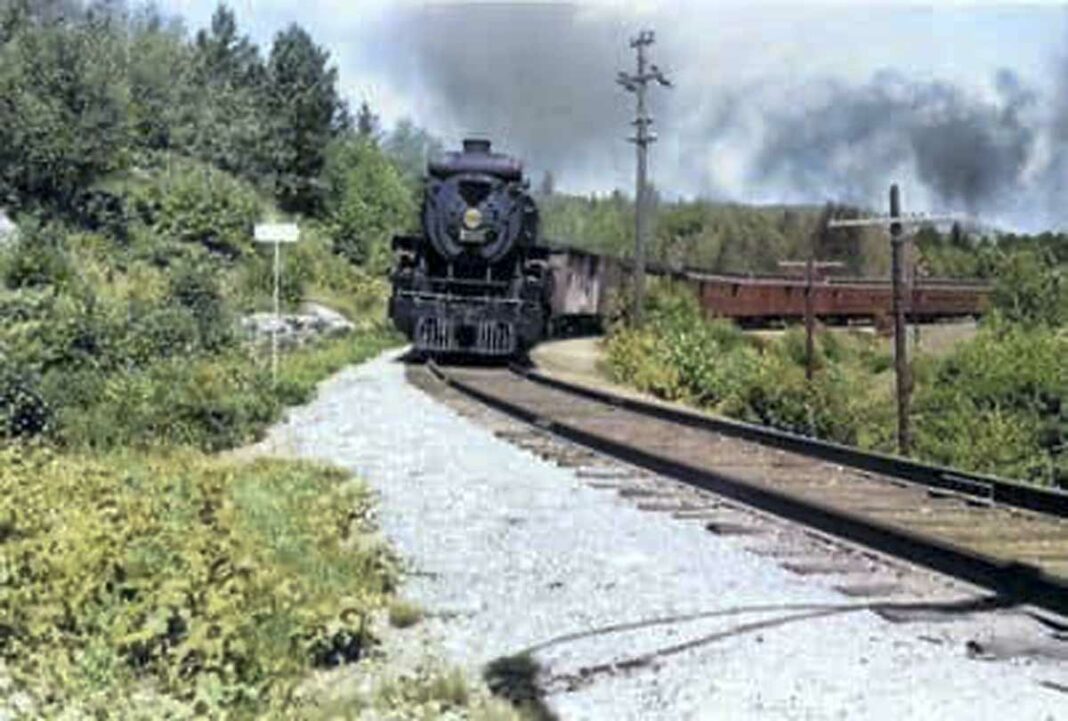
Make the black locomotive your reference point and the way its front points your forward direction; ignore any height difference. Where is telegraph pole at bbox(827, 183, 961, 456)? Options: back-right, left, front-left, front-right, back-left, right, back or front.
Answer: left

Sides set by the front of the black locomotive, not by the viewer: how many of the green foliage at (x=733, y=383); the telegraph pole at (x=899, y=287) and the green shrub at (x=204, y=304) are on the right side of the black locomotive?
1

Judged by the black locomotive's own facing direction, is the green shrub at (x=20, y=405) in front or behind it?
in front

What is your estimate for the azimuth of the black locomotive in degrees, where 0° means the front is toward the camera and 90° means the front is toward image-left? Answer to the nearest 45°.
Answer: approximately 0°

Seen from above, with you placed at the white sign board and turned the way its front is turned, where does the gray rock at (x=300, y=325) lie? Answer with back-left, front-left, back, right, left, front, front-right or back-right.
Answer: back

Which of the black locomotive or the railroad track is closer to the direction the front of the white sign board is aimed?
the railroad track

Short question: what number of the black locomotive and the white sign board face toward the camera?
2

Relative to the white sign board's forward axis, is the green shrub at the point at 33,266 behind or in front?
behind

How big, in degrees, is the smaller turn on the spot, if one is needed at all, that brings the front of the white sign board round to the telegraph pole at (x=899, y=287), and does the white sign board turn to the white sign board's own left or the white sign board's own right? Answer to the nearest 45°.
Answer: approximately 45° to the white sign board's own left

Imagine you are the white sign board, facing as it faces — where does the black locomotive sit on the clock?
The black locomotive is roughly at 7 o'clock from the white sign board.
